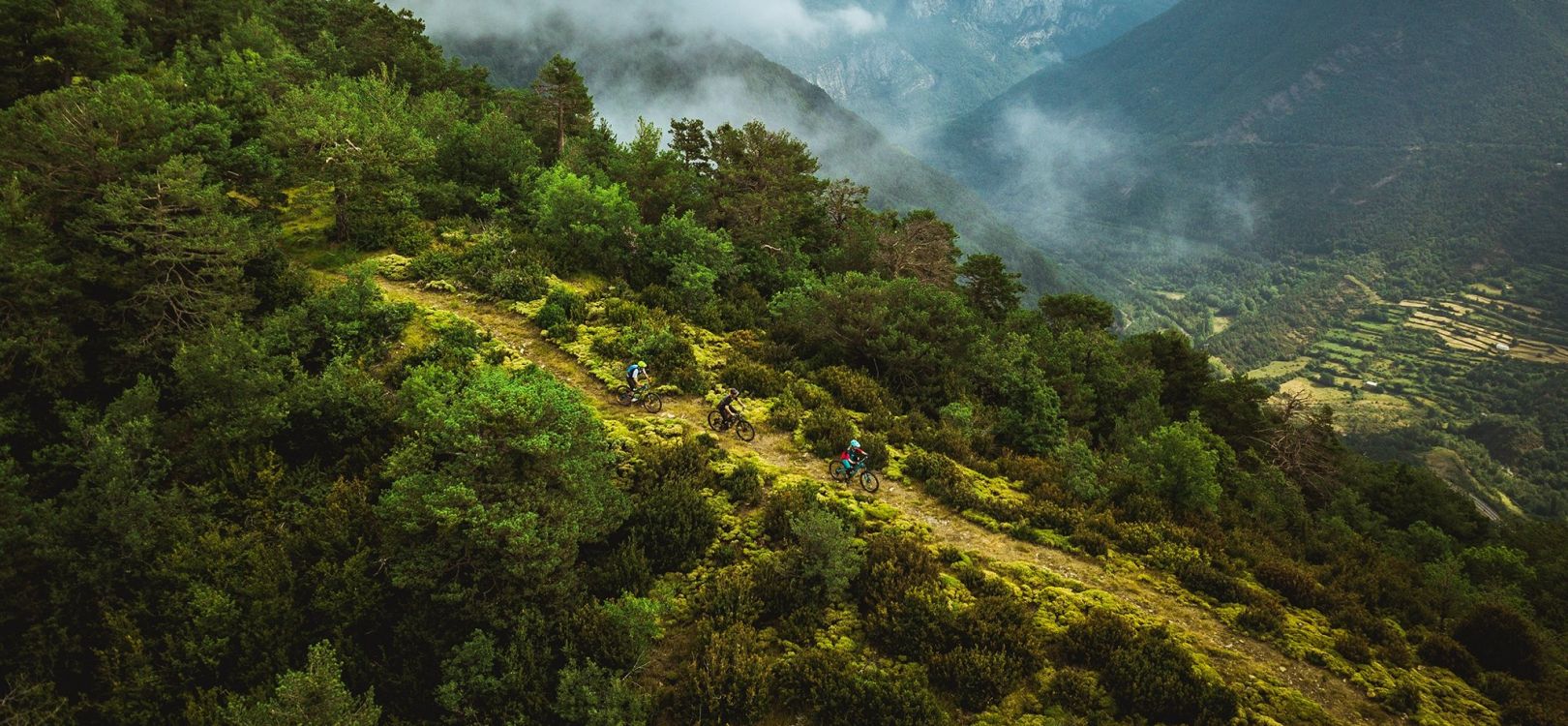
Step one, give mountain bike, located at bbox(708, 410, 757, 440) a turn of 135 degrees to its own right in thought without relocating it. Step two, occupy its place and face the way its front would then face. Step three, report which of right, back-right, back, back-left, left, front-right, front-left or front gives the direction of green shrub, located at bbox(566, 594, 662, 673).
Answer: left

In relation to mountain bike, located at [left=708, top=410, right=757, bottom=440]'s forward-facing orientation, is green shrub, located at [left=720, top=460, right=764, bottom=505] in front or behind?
in front

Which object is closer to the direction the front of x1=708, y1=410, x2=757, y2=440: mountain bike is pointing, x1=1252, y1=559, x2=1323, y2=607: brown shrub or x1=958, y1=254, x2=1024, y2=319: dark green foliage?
the brown shrub

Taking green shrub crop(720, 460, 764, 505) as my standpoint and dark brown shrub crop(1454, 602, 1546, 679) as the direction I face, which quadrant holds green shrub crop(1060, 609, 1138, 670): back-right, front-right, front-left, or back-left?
front-right

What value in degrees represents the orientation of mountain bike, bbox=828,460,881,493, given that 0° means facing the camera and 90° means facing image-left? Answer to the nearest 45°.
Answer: approximately 315°

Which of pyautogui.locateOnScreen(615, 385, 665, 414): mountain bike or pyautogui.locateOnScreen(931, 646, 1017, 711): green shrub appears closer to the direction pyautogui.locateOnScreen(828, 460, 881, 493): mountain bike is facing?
the green shrub

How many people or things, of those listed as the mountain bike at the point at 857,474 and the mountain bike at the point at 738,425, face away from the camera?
0

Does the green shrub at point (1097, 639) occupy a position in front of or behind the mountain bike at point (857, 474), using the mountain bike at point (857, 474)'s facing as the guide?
in front

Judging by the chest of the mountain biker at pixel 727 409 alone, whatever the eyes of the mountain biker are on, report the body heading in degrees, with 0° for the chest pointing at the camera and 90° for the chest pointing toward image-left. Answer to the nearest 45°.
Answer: approximately 315°

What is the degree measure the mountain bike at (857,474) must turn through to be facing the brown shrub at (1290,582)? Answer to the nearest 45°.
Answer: approximately 45° to its left

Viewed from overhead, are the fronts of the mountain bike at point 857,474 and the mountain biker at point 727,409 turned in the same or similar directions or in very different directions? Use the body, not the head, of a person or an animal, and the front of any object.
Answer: same or similar directions

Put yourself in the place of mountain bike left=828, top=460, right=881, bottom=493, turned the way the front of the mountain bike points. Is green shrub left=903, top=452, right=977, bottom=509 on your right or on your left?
on your left

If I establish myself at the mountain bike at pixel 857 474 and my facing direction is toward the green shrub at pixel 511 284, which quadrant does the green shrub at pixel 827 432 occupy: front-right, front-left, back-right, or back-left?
front-right

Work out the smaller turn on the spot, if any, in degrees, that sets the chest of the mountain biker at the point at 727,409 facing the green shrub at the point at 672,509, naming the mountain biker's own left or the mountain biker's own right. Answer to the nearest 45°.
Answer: approximately 45° to the mountain biker's own right
